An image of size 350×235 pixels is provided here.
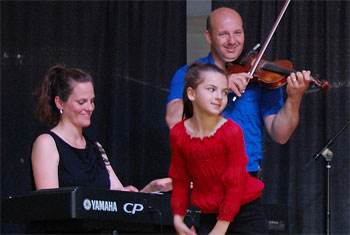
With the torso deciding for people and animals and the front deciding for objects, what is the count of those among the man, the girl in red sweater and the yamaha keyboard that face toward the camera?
2

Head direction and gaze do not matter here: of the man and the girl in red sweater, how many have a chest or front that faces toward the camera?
2

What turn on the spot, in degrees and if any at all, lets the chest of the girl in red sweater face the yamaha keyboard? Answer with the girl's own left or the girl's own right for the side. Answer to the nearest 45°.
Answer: approximately 135° to the girl's own right

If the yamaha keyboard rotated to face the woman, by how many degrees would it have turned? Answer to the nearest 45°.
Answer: approximately 45° to its right

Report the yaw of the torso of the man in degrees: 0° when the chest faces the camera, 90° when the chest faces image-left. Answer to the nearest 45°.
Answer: approximately 0°

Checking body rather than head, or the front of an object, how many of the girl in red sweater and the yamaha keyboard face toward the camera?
1

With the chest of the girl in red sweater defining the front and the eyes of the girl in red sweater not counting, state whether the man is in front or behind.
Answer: behind

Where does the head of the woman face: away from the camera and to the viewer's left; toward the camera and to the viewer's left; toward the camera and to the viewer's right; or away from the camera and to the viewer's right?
toward the camera and to the viewer's right

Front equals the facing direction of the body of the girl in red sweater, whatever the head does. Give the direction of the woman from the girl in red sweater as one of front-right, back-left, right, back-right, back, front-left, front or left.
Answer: back-right

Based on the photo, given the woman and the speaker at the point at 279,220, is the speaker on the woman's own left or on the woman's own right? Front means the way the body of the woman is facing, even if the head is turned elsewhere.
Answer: on the woman's own left

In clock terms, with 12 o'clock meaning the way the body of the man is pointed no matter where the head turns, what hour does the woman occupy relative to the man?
The woman is roughly at 3 o'clock from the man.
